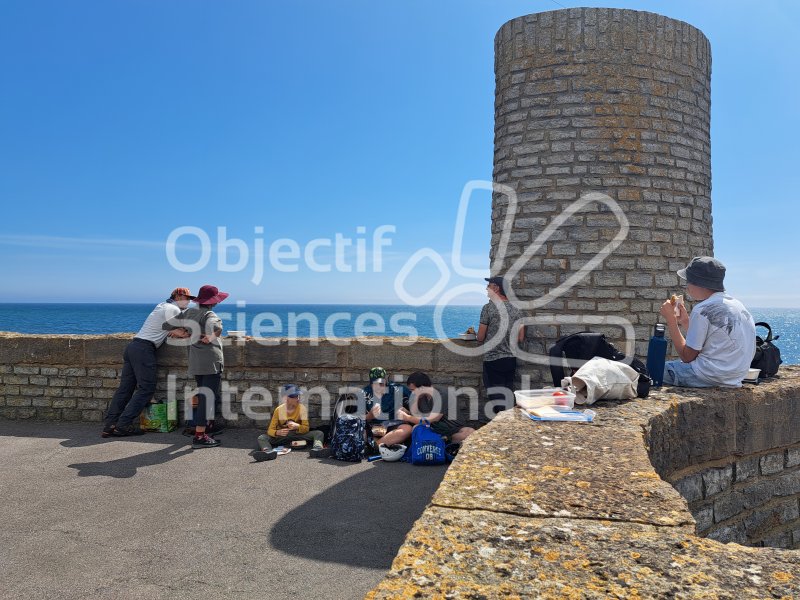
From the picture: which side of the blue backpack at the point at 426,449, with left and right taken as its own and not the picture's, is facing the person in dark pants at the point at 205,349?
right

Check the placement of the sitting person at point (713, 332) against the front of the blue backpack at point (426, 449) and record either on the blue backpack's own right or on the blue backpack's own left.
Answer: on the blue backpack's own left

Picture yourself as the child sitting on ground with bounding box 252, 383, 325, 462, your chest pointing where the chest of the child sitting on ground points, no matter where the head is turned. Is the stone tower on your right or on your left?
on your left

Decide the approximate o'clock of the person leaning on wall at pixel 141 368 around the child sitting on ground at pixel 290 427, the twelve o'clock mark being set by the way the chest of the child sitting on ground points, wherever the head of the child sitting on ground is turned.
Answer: The person leaning on wall is roughly at 4 o'clock from the child sitting on ground.

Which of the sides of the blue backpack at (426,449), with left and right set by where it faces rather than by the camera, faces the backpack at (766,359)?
left

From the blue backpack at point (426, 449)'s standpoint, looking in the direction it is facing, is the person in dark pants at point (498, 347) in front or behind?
behind

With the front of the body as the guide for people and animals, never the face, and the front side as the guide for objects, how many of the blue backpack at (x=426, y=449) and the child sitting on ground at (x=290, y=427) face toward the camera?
2

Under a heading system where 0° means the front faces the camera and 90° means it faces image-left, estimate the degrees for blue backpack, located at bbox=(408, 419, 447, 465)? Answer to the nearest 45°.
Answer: approximately 0°

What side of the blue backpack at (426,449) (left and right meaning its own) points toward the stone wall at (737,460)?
left
